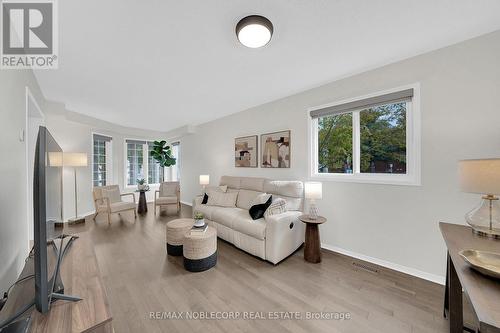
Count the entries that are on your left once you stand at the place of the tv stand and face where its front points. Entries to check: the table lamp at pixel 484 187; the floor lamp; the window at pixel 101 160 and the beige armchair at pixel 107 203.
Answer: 3

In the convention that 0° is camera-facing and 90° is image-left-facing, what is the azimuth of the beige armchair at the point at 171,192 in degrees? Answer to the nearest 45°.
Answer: approximately 45°

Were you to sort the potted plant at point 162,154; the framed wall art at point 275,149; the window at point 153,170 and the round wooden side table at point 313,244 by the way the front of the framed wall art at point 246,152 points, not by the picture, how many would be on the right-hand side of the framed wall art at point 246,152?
2

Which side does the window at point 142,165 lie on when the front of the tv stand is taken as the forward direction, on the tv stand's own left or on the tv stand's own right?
on the tv stand's own left

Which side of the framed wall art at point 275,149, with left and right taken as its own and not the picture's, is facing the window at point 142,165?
right

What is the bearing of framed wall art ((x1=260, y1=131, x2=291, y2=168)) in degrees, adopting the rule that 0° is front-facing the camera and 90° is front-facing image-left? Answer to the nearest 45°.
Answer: approximately 45°

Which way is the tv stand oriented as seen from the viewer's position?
to the viewer's right

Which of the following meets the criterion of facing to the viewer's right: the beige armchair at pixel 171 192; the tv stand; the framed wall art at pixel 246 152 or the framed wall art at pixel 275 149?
the tv stand

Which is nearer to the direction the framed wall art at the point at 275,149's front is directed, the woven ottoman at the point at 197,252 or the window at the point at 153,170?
the woven ottoman

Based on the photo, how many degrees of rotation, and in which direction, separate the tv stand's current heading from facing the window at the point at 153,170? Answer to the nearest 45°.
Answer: approximately 45° to its left

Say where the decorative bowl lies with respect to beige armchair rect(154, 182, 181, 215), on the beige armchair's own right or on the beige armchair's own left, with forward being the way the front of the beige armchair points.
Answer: on the beige armchair's own left
